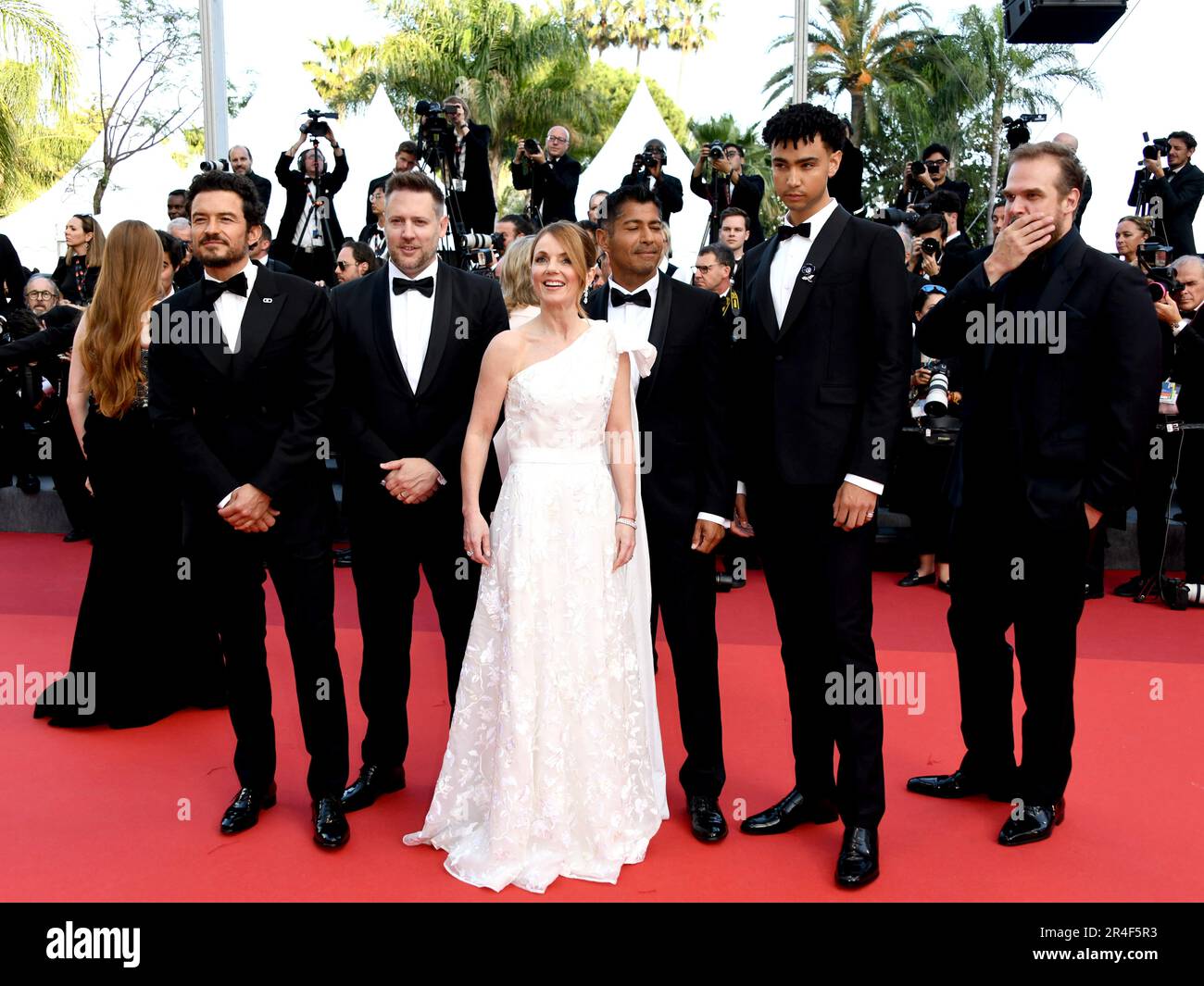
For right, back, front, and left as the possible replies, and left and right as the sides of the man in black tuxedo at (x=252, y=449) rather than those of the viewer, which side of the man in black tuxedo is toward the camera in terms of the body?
front

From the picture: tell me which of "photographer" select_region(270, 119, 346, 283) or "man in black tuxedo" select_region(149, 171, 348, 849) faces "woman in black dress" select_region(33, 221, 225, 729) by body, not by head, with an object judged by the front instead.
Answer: the photographer

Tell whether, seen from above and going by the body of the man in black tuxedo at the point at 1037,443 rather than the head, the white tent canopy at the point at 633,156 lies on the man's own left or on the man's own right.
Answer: on the man's own right

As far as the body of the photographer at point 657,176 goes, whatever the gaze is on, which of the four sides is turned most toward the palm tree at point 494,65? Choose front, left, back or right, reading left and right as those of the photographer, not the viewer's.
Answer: back

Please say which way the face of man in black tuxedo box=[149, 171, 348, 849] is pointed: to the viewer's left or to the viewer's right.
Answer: to the viewer's left

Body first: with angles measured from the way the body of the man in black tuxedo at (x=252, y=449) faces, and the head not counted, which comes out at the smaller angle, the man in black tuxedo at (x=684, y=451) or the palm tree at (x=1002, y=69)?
the man in black tuxedo

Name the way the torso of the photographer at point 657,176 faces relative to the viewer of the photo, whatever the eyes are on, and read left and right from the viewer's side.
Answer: facing the viewer

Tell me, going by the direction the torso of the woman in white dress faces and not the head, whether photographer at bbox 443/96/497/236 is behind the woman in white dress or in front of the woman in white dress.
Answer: behind

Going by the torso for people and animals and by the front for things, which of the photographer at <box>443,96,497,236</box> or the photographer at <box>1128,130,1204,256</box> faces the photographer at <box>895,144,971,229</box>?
the photographer at <box>1128,130,1204,256</box>

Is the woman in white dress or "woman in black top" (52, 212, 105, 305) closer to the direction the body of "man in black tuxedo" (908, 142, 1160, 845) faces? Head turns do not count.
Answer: the woman in white dress

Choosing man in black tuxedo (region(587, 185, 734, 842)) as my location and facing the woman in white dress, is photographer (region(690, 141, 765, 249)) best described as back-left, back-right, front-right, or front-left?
back-right

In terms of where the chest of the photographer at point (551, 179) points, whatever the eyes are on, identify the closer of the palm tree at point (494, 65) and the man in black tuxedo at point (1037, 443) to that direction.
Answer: the man in black tuxedo

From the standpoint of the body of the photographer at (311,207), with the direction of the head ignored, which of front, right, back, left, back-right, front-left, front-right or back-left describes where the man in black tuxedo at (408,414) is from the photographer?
front
